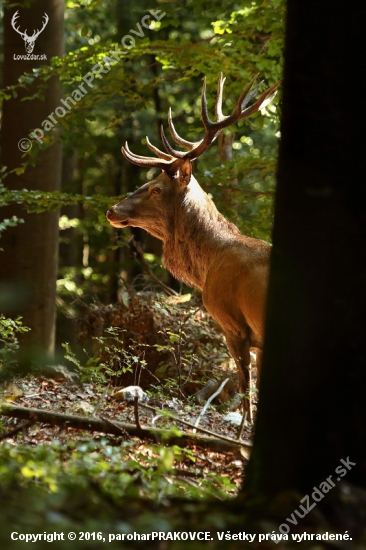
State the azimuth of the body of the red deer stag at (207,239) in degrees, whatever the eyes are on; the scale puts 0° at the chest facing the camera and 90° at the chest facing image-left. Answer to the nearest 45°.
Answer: approximately 90°

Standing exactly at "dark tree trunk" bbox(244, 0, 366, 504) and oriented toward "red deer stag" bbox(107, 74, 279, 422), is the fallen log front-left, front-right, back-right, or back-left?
front-left

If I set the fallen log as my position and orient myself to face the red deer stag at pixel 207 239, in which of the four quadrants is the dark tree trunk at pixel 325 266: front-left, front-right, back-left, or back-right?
back-right

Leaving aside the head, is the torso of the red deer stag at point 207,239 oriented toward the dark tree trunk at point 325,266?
no

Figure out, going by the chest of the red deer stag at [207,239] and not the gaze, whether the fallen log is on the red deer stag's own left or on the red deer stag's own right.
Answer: on the red deer stag's own left
